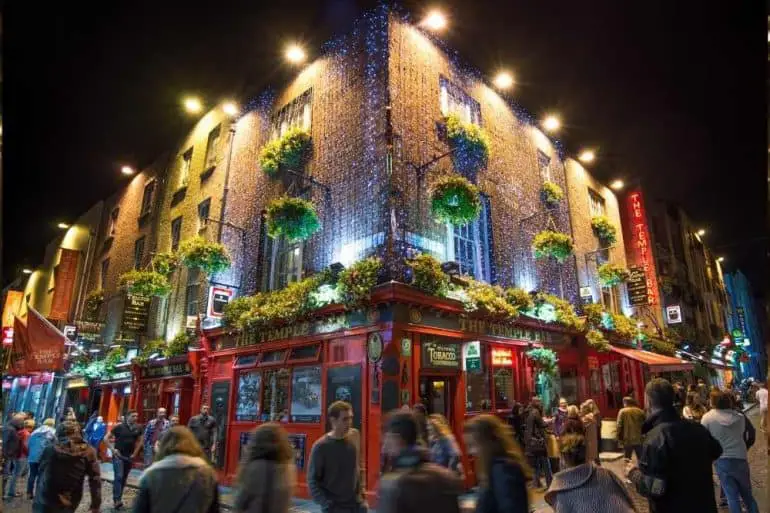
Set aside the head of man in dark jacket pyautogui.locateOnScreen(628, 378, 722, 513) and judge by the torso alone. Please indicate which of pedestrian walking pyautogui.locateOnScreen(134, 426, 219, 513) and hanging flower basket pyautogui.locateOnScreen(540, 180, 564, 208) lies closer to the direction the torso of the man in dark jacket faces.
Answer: the hanging flower basket

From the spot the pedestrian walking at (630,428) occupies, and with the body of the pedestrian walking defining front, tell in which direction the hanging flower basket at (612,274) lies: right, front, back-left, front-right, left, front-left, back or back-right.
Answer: front

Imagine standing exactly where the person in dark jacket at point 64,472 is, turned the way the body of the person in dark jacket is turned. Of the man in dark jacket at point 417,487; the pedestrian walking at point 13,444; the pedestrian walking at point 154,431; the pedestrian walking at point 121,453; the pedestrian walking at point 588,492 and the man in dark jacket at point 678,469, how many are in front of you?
3

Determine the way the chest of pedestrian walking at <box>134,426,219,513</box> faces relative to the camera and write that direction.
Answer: away from the camera

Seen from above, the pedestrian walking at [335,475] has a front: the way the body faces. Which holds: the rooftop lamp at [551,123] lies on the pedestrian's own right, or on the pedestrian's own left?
on the pedestrian's own left

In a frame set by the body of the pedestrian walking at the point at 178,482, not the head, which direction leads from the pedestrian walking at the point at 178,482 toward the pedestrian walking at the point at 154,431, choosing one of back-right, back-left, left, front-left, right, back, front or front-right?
front

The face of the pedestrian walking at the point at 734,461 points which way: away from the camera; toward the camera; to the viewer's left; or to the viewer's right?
away from the camera

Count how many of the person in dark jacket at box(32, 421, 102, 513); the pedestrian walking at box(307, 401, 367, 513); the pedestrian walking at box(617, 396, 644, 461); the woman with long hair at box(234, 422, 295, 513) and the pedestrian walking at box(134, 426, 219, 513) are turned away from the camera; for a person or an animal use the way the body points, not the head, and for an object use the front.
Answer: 4

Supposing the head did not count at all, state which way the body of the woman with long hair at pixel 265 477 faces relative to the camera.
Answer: away from the camera

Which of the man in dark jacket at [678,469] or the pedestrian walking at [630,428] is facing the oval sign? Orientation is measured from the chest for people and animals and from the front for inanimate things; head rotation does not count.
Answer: the man in dark jacket

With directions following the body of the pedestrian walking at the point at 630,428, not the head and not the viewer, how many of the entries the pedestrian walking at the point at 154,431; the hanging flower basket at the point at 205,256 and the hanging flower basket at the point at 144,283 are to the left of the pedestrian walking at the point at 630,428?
3
